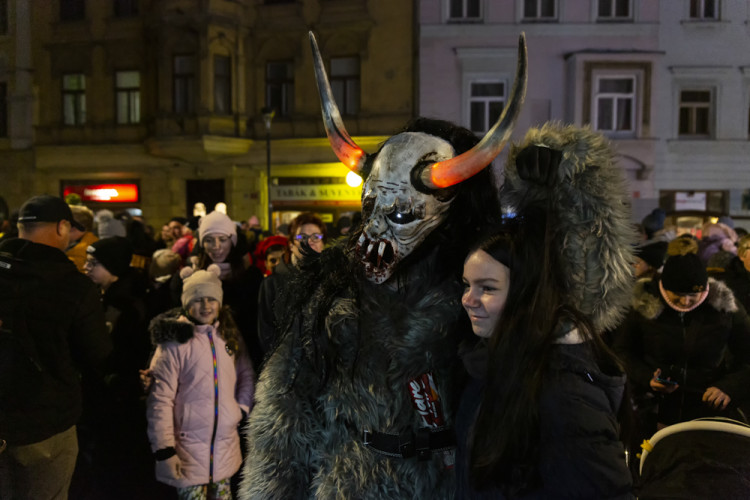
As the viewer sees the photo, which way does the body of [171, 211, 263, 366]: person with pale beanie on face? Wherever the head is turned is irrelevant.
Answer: toward the camera

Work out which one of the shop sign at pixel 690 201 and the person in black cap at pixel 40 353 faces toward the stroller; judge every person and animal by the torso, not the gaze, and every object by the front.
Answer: the shop sign

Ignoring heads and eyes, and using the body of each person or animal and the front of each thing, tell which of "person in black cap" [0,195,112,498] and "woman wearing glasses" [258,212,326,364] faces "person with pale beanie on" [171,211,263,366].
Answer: the person in black cap

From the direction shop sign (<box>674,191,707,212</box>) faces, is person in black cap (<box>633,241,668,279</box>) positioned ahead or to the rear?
ahead

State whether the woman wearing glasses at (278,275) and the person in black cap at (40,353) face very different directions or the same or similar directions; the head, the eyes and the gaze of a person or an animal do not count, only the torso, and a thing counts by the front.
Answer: very different directions

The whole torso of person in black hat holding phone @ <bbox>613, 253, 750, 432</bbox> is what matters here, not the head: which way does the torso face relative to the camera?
toward the camera

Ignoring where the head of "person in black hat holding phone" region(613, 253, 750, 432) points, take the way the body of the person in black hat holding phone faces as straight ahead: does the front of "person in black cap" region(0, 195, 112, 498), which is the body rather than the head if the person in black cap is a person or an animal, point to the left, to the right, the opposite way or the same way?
the opposite way

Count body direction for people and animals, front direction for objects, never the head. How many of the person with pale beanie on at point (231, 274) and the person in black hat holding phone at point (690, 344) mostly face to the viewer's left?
0

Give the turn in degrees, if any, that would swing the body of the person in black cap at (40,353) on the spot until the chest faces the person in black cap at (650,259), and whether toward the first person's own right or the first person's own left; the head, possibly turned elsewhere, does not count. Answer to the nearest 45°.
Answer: approximately 45° to the first person's own right

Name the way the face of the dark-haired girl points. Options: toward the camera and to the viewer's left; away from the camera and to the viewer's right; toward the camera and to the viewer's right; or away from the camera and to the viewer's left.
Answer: toward the camera and to the viewer's left

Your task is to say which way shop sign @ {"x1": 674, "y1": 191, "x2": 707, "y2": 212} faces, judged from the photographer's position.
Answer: facing the viewer

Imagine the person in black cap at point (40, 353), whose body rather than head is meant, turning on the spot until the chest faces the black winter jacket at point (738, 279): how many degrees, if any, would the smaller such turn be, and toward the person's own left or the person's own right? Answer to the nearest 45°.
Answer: approximately 45° to the person's own right

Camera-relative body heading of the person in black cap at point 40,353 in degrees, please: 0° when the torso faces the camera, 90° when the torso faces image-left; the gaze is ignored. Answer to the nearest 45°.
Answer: approximately 225°

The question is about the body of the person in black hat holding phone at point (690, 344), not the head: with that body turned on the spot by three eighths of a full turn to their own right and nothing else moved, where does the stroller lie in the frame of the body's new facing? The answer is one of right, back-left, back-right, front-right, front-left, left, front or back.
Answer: back-left
